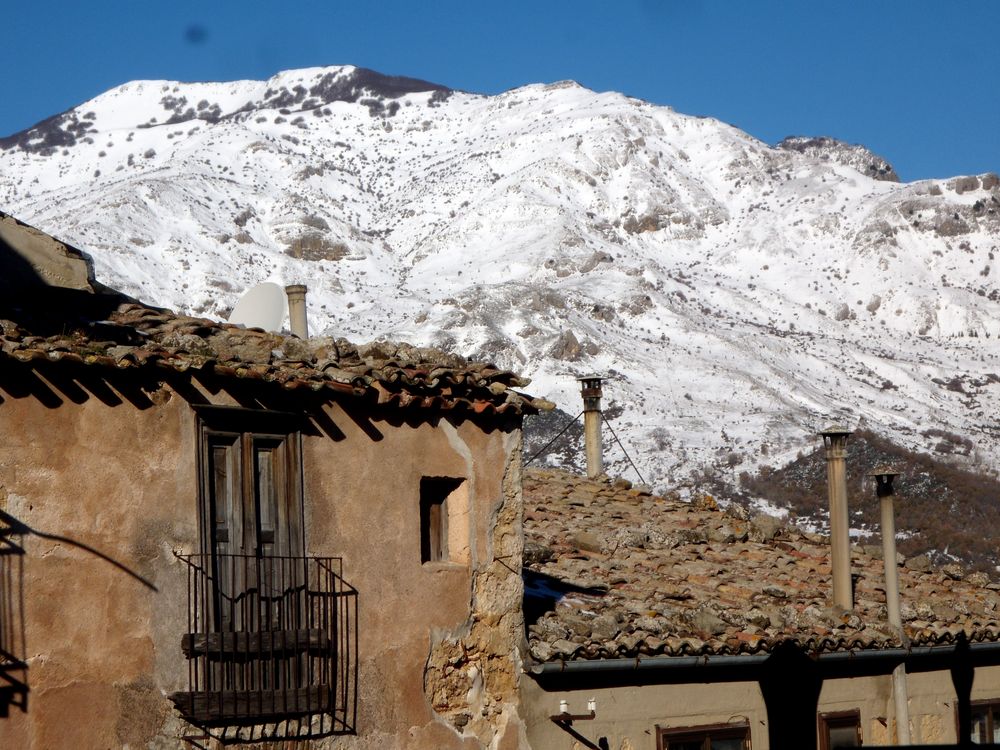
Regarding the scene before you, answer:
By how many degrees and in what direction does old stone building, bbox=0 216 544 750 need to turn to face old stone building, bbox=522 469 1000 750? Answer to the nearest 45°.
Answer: approximately 135° to its left

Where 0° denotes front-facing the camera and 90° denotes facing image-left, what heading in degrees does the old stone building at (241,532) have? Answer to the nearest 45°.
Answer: approximately 0°
